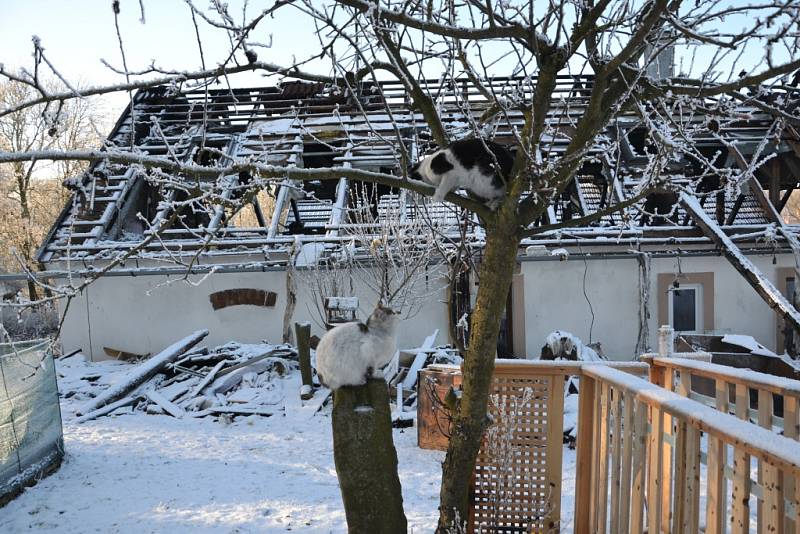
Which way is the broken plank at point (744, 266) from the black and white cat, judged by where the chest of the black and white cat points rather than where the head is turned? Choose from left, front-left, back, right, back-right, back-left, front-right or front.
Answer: back-right

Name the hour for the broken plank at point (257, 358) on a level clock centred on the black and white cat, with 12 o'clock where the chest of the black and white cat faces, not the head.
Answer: The broken plank is roughly at 2 o'clock from the black and white cat.

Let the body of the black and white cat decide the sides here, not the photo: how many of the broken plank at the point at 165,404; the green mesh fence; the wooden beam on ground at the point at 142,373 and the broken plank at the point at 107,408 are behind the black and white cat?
0

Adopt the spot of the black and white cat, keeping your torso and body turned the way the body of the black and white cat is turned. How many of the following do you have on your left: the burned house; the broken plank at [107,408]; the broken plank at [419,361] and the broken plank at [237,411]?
0

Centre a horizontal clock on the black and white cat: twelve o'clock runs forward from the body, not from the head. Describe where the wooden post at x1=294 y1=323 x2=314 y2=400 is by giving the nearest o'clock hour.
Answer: The wooden post is roughly at 2 o'clock from the black and white cat.

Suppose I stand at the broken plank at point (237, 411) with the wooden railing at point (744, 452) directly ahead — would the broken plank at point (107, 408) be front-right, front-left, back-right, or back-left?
back-right

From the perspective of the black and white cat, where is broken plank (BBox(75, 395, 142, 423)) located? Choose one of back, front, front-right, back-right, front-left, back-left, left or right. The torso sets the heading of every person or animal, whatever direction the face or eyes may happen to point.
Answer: front-right

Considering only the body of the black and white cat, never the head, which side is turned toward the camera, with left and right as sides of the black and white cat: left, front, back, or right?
left

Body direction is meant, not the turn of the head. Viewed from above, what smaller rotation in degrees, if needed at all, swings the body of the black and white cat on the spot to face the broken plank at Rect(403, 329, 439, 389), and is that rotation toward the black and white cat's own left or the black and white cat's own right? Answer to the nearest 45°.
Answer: approximately 90° to the black and white cat's own right

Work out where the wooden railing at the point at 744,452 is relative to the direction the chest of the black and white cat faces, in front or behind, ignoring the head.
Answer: behind

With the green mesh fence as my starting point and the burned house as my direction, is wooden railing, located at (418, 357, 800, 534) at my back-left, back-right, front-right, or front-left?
front-right

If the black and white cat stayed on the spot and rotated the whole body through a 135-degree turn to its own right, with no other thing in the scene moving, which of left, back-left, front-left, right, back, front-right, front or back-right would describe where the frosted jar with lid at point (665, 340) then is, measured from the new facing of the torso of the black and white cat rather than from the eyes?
front

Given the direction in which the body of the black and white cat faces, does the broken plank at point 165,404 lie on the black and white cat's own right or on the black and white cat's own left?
on the black and white cat's own right

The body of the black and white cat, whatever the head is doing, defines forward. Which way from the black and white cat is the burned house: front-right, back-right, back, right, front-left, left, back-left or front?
right
